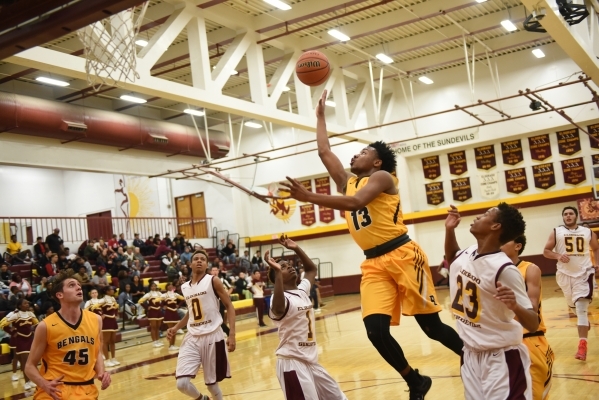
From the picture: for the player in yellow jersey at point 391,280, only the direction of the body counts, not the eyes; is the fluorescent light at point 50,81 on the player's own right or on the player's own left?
on the player's own right

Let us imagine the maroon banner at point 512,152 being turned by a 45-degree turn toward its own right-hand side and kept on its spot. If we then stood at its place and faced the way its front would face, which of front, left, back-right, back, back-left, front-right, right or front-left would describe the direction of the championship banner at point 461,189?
front-right

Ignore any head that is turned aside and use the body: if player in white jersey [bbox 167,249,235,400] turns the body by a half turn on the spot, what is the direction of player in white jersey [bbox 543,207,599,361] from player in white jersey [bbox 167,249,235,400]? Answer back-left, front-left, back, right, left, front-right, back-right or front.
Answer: front-right

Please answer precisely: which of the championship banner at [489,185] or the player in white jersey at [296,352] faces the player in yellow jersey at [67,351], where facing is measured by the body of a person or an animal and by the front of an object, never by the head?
the championship banner

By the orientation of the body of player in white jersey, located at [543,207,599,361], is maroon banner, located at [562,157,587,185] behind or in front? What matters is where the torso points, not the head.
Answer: behind

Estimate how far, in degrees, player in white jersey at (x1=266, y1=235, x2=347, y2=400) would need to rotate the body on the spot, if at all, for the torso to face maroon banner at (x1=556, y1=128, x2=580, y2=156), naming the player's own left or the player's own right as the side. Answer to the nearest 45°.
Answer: approximately 90° to the player's own left

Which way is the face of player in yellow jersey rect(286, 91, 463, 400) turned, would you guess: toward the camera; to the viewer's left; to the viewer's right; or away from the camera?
to the viewer's left

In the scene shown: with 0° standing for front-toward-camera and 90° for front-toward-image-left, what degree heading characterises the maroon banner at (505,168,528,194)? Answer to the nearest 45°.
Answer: approximately 0°
